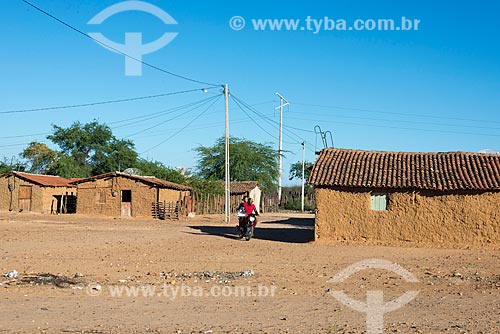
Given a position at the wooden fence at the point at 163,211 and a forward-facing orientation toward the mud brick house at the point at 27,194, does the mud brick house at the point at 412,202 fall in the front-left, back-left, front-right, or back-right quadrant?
back-left

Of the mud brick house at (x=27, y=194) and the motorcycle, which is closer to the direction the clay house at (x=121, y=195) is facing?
the motorcycle

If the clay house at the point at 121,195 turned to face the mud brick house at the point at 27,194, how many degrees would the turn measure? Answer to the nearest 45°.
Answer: approximately 135° to its right

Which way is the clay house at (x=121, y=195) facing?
toward the camera

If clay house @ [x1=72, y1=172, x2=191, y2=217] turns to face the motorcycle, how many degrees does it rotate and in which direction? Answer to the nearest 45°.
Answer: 0° — it already faces it

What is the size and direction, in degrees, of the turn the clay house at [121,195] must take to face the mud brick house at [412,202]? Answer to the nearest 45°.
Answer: approximately 45° to its left
